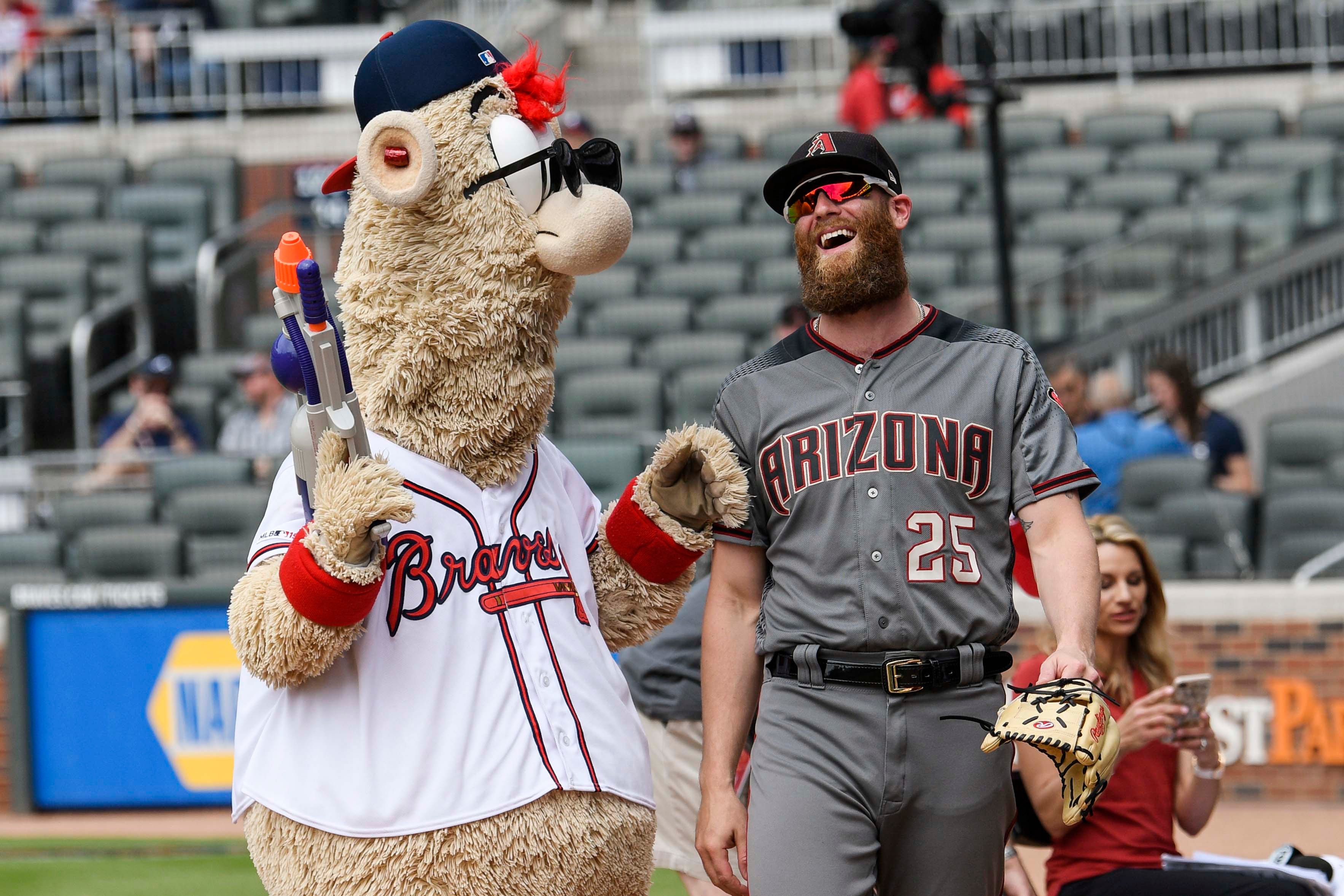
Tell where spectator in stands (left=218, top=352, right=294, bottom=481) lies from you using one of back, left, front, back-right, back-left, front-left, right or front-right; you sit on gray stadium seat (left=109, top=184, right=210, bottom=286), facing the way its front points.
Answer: front

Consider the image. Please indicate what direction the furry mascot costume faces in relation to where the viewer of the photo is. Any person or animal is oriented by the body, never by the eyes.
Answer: facing the viewer and to the right of the viewer

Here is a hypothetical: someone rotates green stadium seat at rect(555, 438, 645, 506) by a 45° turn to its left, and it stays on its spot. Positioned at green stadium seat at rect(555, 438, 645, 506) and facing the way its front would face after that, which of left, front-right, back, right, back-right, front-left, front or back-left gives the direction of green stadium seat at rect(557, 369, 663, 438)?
back-left

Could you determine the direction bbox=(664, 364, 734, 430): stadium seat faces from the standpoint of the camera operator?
facing the viewer

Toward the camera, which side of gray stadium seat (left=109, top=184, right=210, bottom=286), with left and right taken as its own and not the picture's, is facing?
front

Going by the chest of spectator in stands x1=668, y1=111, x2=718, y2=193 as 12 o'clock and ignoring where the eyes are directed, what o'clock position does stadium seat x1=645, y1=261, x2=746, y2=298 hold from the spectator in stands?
The stadium seat is roughly at 12 o'clock from the spectator in stands.

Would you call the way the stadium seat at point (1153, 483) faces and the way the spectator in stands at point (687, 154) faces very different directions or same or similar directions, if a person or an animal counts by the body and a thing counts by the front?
same or similar directions

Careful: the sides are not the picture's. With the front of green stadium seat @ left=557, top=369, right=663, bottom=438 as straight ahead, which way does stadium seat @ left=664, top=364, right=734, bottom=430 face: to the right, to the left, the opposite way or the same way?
the same way

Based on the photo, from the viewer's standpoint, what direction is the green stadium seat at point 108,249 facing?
toward the camera

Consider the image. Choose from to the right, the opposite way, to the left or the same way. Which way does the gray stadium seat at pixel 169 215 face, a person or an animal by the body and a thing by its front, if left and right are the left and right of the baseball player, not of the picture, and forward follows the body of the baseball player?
the same way

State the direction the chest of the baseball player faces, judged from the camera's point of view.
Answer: toward the camera

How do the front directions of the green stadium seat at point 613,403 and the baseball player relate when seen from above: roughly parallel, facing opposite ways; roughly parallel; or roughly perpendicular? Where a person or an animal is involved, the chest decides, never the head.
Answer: roughly parallel
